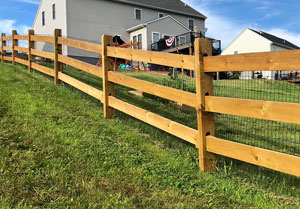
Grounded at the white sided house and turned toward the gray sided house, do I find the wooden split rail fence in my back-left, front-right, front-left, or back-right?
front-left

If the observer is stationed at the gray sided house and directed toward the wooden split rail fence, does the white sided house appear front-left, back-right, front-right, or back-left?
back-left

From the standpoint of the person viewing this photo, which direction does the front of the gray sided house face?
facing away from the viewer and to the left of the viewer

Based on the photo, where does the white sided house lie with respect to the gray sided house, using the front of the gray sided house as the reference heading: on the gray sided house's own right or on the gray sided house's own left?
on the gray sided house's own right

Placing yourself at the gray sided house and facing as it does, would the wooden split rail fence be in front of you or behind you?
behind
